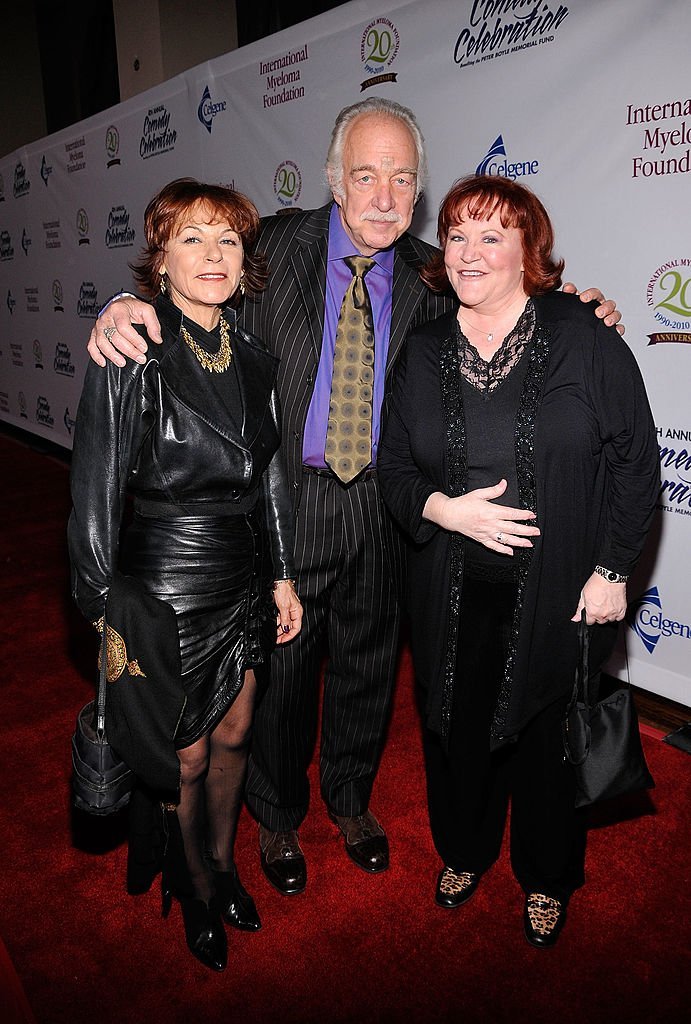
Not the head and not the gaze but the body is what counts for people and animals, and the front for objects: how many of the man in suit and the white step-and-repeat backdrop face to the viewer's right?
0

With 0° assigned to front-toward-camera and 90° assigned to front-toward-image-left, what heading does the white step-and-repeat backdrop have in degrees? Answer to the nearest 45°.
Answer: approximately 45°

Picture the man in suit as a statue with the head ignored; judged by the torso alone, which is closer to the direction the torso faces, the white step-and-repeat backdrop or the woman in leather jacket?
the woman in leather jacket

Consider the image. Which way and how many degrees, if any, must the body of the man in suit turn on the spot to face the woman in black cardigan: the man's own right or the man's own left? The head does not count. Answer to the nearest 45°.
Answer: approximately 45° to the man's own left

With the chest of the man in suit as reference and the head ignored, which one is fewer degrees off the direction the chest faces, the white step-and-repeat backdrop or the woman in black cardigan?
the woman in black cardigan

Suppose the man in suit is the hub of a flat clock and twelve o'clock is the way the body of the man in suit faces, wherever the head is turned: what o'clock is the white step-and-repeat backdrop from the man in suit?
The white step-and-repeat backdrop is roughly at 7 o'clock from the man in suit.

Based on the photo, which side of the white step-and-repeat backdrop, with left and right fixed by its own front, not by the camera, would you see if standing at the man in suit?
front
